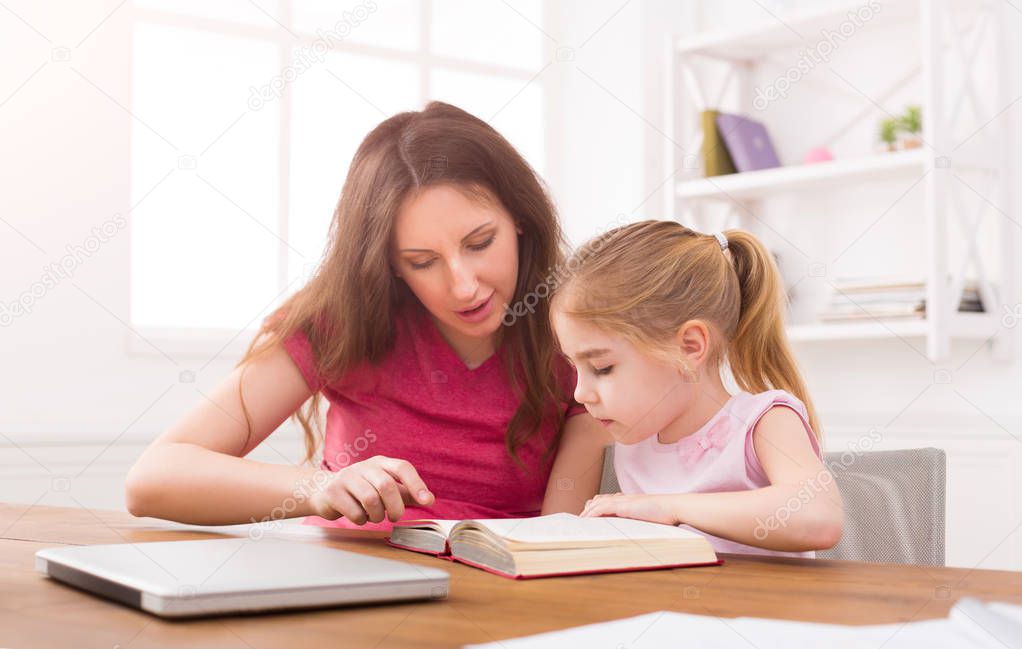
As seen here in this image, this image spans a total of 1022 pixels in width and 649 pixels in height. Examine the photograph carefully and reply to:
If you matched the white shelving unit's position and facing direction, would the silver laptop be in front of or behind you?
in front

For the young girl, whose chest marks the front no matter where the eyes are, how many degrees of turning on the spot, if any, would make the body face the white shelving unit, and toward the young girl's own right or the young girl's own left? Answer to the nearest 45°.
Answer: approximately 135° to the young girl's own right

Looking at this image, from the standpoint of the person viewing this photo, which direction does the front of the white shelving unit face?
facing the viewer and to the left of the viewer

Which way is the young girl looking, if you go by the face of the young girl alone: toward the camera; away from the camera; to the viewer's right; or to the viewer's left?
to the viewer's left

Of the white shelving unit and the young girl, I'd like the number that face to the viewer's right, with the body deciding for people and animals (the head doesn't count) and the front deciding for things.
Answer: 0

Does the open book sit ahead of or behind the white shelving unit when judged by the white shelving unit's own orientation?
ahead
